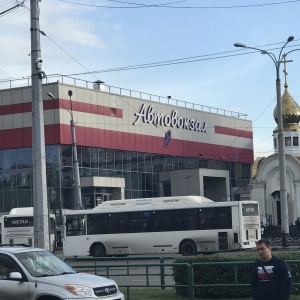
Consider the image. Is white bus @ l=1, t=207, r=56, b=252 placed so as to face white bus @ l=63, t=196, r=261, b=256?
no

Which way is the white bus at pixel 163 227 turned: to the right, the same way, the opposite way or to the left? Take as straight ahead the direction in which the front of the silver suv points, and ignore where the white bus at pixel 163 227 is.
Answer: the opposite way

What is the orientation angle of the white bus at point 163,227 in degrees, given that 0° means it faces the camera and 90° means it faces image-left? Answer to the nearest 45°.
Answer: approximately 135°

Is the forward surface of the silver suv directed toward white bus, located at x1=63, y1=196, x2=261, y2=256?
no

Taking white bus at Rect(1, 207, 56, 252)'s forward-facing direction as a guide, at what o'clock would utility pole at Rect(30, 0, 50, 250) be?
The utility pole is roughly at 6 o'clock from the white bus.

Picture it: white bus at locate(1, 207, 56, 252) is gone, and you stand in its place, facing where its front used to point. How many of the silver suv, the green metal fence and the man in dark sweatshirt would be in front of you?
0

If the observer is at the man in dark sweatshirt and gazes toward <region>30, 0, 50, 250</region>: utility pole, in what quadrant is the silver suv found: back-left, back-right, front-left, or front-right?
front-left

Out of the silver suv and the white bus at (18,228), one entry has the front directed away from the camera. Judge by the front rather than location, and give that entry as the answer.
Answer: the white bus

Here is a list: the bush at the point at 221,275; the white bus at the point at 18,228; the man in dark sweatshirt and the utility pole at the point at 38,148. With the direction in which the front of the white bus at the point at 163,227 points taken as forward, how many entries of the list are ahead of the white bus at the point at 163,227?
1

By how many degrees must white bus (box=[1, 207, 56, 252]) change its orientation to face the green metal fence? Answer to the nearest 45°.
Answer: approximately 180°

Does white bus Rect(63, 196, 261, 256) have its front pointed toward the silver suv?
no

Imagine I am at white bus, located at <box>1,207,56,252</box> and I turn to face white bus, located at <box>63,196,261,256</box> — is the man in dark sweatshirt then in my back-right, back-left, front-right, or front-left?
front-right
